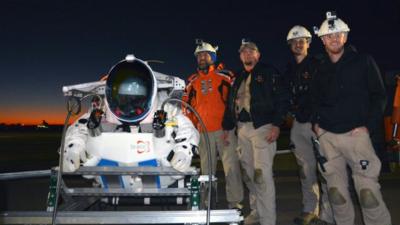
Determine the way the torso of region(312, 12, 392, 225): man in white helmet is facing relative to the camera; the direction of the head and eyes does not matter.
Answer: toward the camera

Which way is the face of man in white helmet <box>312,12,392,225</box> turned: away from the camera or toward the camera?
toward the camera

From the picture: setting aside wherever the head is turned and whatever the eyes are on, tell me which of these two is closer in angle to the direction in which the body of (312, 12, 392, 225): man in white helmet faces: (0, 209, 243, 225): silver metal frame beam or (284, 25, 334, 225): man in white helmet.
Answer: the silver metal frame beam

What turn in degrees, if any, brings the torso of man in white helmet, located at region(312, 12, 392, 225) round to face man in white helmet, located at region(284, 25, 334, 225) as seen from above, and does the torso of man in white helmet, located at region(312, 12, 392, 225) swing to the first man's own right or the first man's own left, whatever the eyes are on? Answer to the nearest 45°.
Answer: approximately 135° to the first man's own right

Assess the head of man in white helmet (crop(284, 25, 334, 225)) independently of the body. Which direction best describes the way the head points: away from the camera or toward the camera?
toward the camera

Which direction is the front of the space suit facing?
toward the camera

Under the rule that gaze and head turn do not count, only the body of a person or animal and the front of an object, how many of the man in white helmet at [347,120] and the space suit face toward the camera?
2

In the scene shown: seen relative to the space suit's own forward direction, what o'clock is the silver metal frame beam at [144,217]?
The silver metal frame beam is roughly at 12 o'clock from the space suit.

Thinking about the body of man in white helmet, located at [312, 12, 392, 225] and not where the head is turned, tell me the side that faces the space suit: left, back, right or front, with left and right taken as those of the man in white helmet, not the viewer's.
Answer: right

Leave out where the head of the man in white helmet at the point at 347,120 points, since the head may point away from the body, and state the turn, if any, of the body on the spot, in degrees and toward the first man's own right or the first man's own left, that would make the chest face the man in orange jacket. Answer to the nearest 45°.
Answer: approximately 135° to the first man's own right

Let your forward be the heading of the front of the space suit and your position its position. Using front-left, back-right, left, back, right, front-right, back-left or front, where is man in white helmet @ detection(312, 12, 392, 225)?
left

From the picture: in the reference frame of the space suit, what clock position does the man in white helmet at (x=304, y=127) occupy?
The man in white helmet is roughly at 8 o'clock from the space suit.

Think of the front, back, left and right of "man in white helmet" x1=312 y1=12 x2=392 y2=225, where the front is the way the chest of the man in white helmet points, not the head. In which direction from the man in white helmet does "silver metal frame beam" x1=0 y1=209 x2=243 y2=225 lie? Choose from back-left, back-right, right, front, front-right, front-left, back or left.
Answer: front-right
